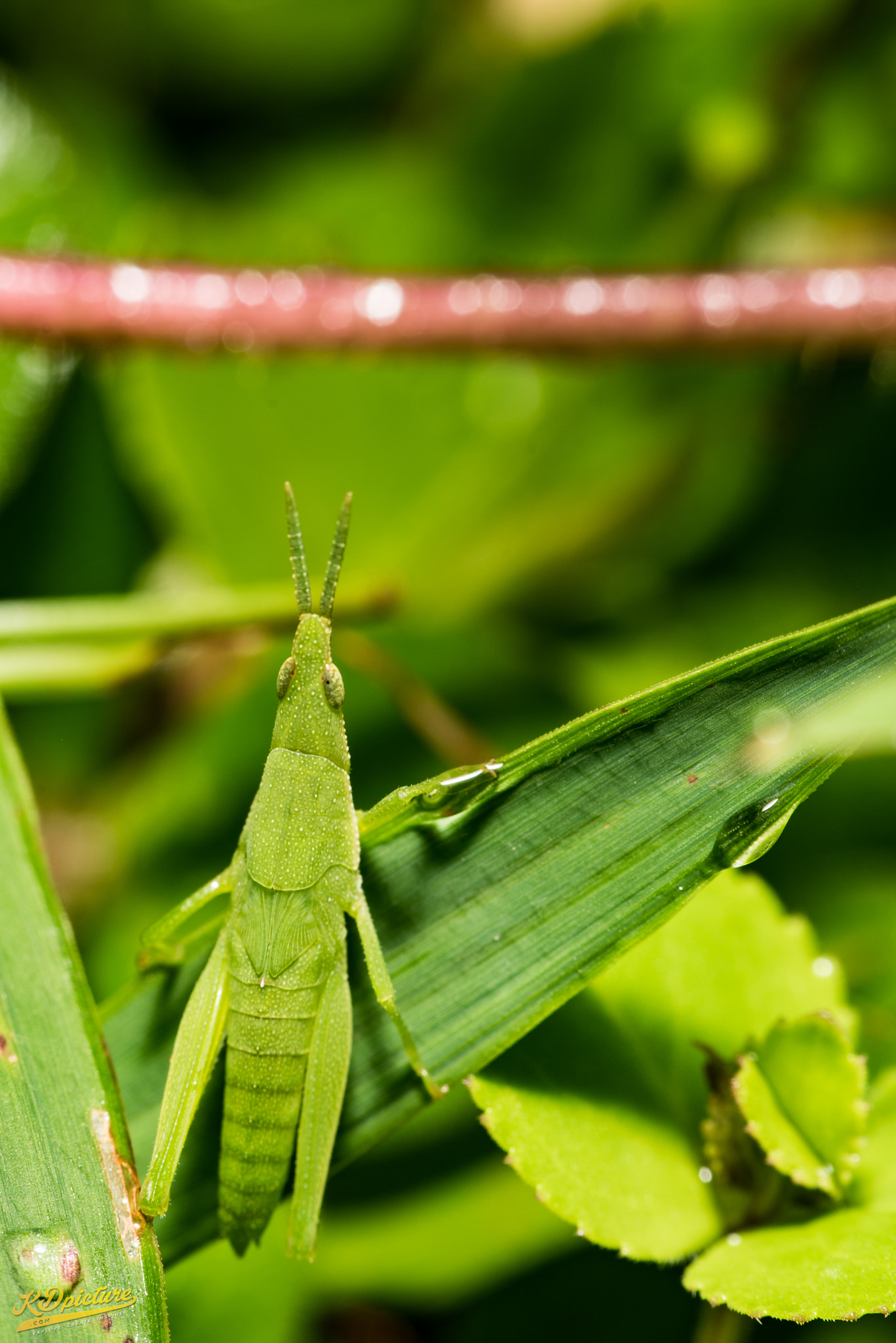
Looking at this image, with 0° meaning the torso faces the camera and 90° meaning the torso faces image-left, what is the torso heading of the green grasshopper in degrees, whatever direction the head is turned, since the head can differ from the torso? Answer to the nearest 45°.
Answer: approximately 180°
